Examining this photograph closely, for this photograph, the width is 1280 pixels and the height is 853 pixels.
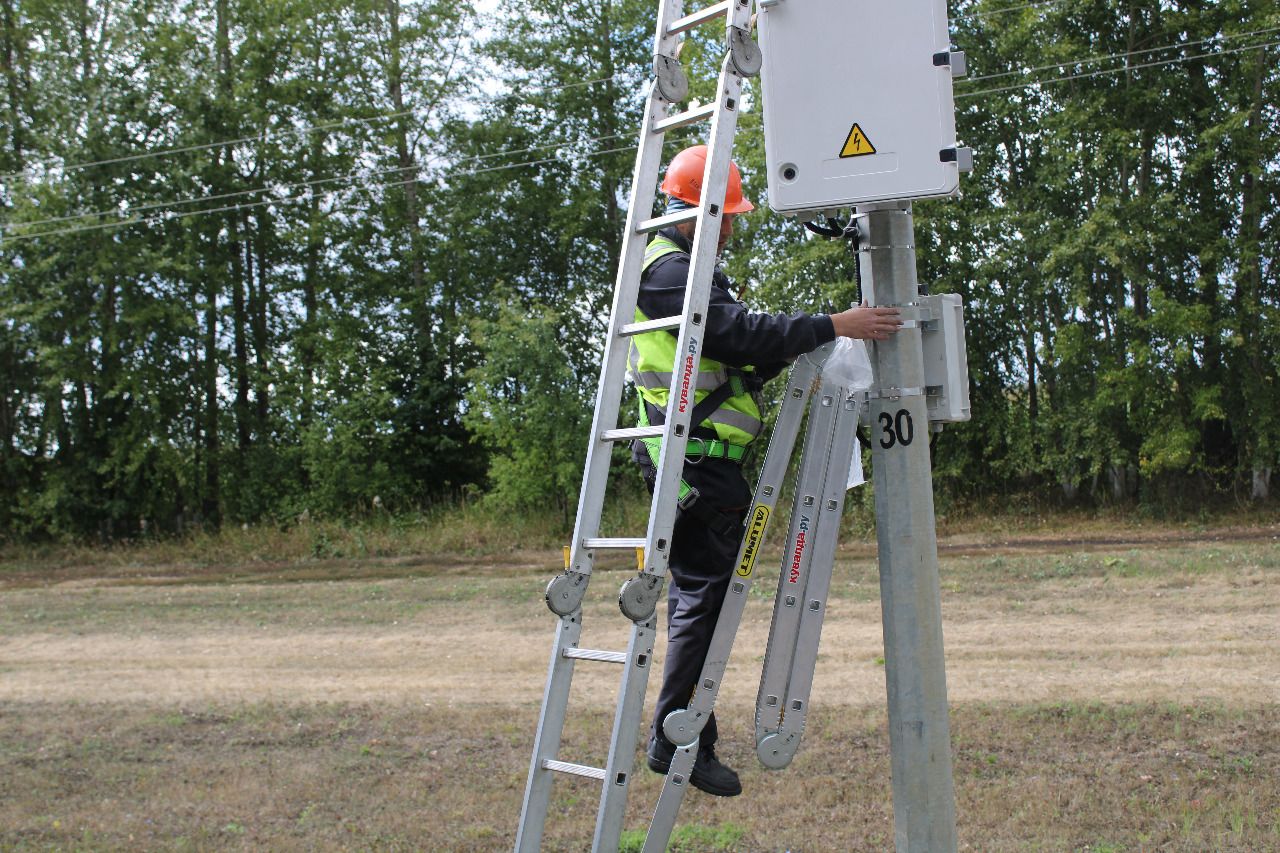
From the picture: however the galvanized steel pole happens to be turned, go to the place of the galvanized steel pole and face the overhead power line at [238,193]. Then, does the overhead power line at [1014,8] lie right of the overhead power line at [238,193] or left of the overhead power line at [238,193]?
right

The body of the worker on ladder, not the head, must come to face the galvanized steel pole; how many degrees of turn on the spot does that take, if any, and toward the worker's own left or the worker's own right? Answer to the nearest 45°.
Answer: approximately 45° to the worker's own right

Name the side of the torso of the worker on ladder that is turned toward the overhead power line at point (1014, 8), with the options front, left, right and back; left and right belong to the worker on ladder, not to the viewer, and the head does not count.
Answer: left

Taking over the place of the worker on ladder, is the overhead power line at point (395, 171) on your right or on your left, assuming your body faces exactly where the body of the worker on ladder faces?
on your left

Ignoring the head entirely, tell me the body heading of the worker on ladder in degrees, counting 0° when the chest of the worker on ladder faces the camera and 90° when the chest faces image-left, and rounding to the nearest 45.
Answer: approximately 270°
